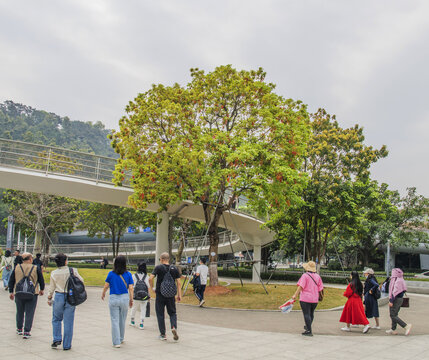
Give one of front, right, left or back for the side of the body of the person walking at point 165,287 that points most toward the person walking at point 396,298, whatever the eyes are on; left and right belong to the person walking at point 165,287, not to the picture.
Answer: right

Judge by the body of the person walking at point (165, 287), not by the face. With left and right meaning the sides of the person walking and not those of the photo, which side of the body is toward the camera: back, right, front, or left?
back

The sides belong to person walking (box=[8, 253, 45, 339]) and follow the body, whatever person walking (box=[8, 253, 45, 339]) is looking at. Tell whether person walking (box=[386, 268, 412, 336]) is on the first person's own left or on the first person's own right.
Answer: on the first person's own right

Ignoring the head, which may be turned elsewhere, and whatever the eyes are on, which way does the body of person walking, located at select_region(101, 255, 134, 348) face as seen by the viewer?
away from the camera

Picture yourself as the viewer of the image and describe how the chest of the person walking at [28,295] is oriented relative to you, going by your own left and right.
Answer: facing away from the viewer

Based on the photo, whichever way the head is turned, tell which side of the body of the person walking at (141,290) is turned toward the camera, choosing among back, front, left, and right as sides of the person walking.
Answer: back

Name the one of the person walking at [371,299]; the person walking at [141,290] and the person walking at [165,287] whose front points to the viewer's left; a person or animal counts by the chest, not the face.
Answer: the person walking at [371,299]

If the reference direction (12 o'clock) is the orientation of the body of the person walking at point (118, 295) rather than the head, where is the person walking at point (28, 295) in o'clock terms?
the person walking at point (28, 295) is roughly at 10 o'clock from the person walking at point (118, 295).
